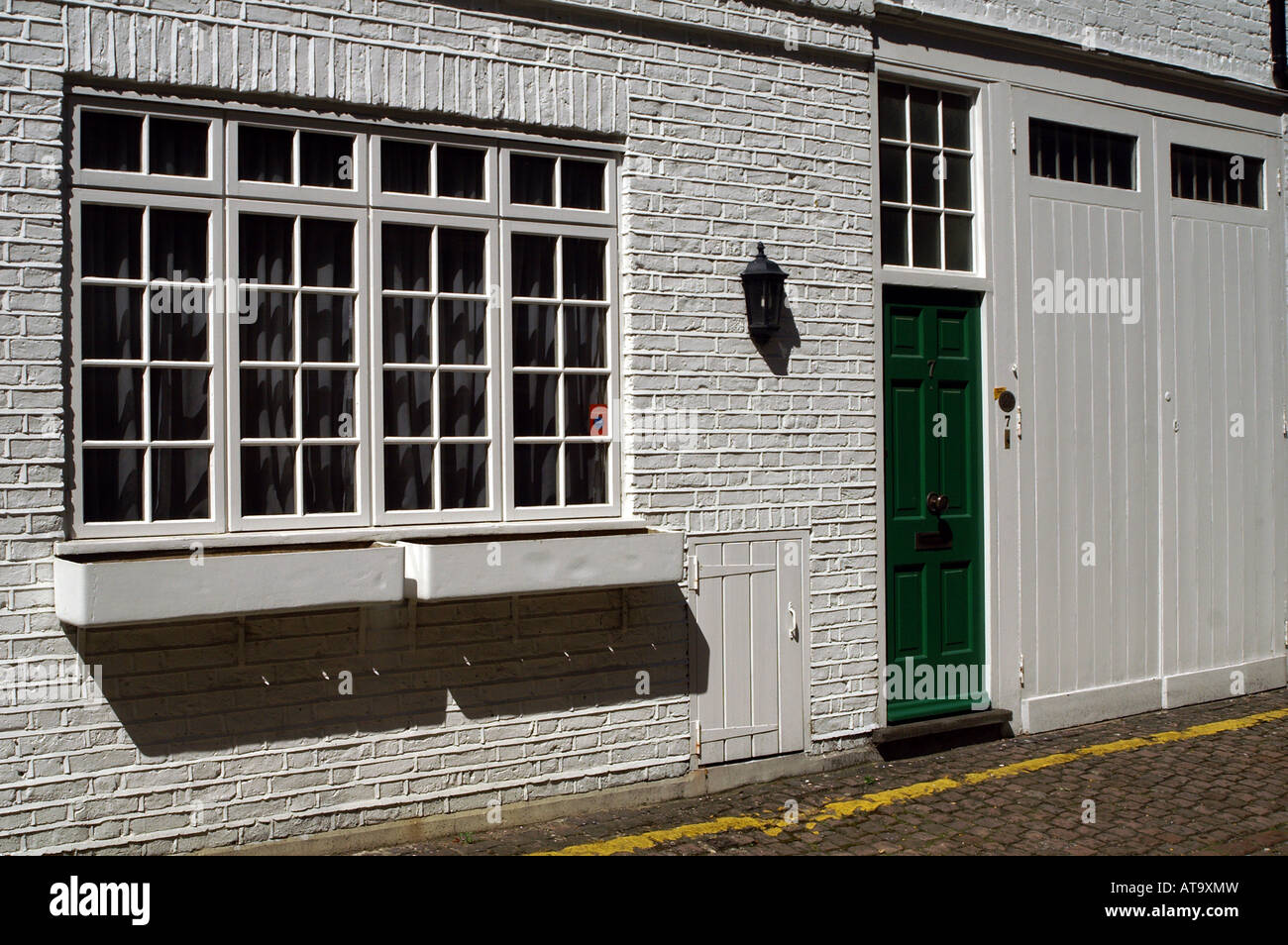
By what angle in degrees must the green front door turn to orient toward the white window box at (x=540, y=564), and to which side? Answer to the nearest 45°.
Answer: approximately 90° to its right

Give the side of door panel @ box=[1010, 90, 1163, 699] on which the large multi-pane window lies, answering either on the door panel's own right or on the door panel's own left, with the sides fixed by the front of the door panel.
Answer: on the door panel's own right

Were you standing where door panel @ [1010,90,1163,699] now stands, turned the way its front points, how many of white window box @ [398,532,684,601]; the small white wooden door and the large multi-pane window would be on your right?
3

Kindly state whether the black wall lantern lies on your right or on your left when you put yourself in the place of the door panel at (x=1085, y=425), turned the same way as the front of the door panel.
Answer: on your right

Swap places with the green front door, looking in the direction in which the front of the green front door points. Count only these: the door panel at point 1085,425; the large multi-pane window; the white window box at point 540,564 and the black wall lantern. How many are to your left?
1

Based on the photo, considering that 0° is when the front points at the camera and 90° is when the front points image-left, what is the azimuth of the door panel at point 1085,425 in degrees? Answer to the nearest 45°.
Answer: approximately 315°

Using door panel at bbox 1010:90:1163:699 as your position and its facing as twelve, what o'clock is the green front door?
The green front door is roughly at 3 o'clock from the door panel.

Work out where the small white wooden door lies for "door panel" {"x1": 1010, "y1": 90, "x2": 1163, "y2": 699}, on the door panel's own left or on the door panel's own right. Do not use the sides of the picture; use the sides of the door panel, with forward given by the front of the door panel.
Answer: on the door panel's own right

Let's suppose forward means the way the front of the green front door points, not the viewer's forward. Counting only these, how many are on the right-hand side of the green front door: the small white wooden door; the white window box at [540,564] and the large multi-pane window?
3

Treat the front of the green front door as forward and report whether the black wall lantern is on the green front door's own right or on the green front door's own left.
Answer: on the green front door's own right

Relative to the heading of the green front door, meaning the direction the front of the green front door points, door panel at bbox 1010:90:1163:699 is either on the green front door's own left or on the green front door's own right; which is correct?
on the green front door's own left

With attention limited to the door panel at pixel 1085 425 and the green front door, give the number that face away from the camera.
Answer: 0
